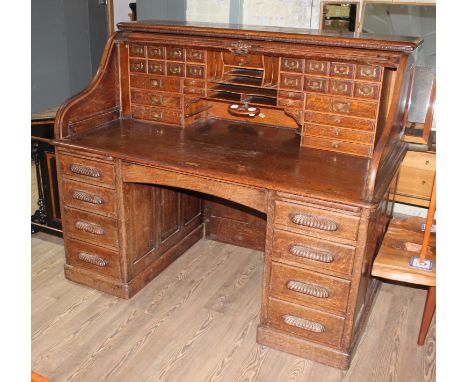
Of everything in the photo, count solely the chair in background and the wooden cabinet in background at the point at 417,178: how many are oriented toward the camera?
1

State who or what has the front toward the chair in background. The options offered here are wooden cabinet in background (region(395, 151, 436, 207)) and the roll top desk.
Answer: the wooden cabinet in background

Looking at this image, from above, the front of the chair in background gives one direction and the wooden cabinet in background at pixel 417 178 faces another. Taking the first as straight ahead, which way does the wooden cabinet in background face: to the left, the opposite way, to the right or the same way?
to the left

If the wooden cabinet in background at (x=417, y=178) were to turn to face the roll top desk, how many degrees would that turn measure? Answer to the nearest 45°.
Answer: approximately 45° to its right

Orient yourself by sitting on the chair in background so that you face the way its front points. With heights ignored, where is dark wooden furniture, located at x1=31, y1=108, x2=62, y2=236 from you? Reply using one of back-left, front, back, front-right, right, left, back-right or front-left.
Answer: front

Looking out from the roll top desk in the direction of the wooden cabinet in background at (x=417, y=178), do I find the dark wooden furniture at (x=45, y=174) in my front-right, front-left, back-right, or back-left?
back-left

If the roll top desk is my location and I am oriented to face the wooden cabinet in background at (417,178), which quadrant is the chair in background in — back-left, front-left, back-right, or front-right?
front-right

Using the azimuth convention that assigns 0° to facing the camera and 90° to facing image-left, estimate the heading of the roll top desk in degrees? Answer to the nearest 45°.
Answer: approximately 45°

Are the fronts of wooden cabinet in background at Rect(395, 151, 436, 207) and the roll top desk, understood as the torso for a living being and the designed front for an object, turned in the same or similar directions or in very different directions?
same or similar directions

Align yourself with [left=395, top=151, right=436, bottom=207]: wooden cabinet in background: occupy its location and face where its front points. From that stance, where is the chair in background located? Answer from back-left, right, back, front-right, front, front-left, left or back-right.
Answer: front

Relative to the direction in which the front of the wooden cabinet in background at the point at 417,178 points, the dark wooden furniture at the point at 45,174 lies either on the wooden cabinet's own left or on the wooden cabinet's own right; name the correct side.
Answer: on the wooden cabinet's own right

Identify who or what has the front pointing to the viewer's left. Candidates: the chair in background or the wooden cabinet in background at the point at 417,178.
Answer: the chair in background

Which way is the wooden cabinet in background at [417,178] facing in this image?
toward the camera

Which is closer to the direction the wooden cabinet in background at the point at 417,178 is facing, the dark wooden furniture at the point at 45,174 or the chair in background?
the chair in background

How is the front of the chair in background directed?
to the viewer's left
